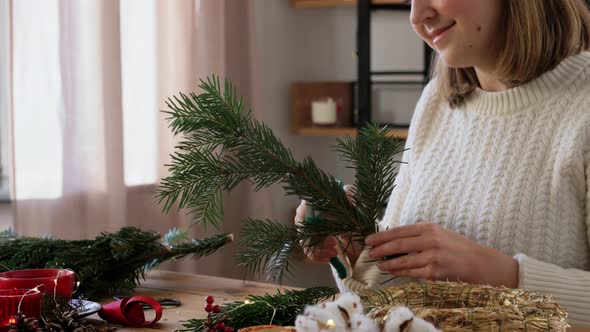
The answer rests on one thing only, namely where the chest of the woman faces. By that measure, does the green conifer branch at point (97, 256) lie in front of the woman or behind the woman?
in front

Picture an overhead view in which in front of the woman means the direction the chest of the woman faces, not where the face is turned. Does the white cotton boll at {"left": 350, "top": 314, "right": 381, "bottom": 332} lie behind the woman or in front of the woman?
in front

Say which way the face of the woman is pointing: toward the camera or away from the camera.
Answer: toward the camera

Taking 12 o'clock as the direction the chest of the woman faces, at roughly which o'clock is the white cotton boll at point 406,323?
The white cotton boll is roughly at 11 o'clock from the woman.

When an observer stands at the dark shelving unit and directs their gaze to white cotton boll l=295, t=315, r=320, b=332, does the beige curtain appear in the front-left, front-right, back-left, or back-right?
front-right

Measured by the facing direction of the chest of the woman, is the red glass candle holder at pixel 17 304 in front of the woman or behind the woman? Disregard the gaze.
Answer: in front

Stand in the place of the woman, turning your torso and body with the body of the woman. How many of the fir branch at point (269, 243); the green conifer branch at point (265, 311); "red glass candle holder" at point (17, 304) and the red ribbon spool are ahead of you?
4

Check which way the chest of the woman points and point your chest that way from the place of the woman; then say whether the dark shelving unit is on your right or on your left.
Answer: on your right

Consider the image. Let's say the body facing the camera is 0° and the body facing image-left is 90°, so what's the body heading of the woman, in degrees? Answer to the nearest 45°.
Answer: approximately 45°

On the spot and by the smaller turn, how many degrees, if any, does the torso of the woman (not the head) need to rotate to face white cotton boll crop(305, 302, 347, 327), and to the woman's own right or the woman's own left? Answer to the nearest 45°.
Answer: approximately 45° to the woman's own left

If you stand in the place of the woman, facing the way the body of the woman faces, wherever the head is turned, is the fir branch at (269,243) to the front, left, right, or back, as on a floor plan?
front

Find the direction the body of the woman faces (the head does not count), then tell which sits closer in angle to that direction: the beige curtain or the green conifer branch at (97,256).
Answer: the green conifer branch

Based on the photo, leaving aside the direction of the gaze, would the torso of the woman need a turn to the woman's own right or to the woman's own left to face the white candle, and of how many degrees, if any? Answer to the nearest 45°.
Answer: approximately 135° to the woman's own right

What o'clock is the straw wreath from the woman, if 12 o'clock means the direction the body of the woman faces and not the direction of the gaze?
The straw wreath is roughly at 11 o'clock from the woman.

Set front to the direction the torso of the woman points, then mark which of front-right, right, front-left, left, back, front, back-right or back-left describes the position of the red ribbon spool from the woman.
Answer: front

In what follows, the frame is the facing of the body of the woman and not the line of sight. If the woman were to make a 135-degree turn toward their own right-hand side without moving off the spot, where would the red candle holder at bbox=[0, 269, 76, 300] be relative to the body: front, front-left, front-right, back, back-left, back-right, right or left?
back-left
